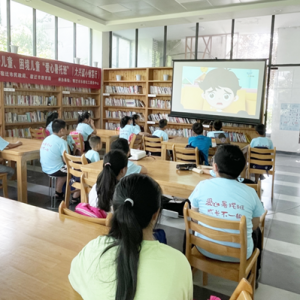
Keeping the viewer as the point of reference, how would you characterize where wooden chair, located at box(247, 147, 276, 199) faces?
facing away from the viewer

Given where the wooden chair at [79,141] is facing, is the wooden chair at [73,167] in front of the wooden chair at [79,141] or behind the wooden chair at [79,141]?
behind

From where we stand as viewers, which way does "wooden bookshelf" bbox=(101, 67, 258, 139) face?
facing the viewer

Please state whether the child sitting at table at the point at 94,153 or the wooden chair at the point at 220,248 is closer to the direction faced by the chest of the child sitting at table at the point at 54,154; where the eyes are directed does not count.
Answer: the child sitting at table

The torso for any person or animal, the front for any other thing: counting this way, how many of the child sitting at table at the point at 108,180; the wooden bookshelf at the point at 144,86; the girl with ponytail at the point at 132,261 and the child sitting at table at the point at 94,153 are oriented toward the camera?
1

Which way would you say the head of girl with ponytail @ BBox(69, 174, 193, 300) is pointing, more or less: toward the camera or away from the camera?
away from the camera

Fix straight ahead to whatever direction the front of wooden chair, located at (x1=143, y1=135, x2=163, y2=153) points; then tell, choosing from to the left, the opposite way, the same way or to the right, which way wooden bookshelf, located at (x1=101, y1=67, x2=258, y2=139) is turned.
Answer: the opposite way

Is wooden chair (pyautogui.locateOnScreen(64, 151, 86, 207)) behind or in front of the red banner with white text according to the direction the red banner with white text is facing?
in front

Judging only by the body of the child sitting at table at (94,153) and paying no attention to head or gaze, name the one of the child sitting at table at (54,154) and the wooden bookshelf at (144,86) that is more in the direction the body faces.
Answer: the wooden bookshelf

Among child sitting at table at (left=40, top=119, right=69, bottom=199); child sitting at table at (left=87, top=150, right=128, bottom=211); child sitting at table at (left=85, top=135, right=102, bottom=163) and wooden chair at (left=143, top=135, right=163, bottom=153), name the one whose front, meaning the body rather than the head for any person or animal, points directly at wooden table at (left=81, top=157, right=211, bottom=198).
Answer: child sitting at table at (left=87, top=150, right=128, bottom=211)

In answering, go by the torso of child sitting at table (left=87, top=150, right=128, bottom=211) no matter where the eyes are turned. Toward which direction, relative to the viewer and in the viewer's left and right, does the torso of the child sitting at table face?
facing away from the viewer and to the right of the viewer

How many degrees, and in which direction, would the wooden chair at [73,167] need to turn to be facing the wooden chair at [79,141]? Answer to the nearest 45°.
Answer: approximately 45° to its left

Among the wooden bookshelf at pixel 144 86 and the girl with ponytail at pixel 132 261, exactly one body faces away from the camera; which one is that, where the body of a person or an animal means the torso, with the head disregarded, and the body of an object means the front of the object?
the girl with ponytail

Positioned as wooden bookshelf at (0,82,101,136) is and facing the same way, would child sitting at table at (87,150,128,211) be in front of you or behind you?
in front
